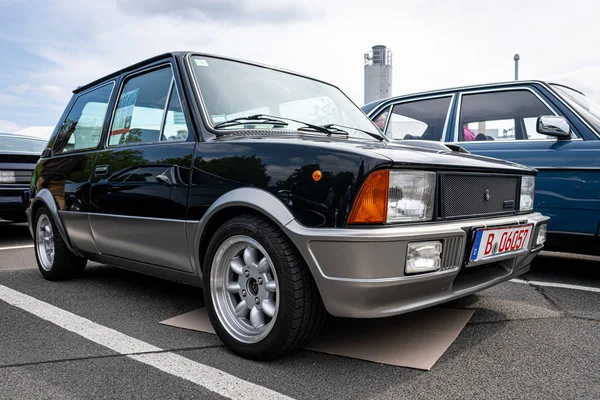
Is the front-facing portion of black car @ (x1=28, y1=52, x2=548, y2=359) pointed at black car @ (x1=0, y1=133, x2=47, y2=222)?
no

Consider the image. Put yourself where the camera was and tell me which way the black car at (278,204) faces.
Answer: facing the viewer and to the right of the viewer

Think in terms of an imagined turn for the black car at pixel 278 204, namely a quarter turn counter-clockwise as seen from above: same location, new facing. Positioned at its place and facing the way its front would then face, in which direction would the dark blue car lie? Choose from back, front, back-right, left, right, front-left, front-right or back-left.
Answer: front
